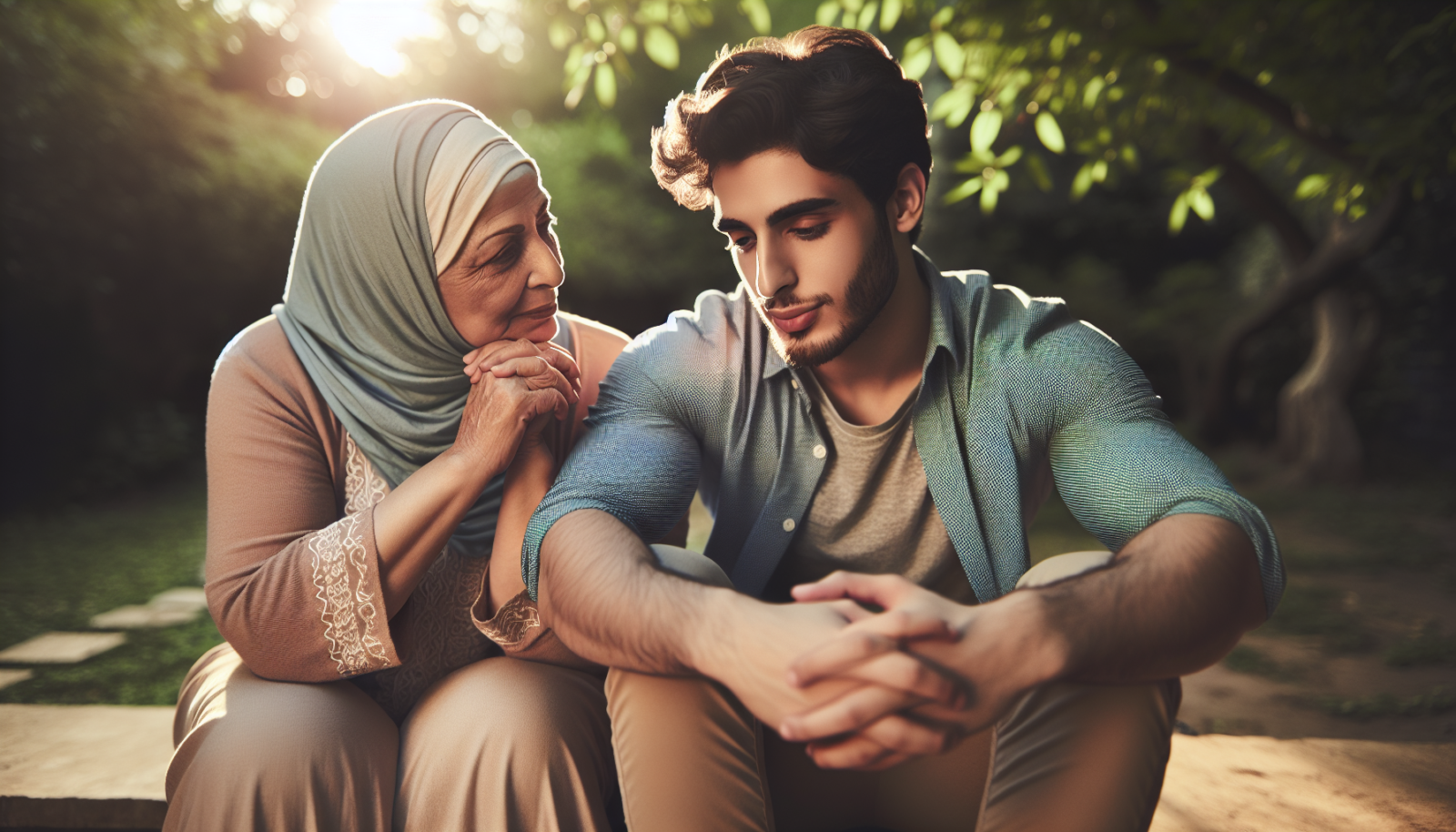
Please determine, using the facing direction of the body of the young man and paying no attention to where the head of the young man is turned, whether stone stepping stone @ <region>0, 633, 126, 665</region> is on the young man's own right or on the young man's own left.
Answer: on the young man's own right

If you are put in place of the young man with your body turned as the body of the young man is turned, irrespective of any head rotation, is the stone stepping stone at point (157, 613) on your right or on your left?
on your right

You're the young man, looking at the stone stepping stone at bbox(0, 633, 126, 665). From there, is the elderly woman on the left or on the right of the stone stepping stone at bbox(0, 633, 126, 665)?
left

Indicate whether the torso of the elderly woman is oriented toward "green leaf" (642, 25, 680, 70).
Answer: no

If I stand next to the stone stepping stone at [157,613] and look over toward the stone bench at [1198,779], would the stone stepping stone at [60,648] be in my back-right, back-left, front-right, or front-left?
front-right

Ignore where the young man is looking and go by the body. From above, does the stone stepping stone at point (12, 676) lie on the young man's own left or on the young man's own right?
on the young man's own right

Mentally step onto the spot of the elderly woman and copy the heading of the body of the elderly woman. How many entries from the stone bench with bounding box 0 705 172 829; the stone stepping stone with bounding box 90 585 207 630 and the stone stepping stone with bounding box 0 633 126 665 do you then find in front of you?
0

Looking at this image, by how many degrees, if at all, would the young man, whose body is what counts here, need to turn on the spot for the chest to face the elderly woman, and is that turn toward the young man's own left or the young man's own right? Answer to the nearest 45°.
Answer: approximately 90° to the young man's own right

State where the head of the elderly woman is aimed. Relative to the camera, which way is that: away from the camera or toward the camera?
toward the camera

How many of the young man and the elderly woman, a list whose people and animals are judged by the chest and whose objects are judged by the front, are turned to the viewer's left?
0

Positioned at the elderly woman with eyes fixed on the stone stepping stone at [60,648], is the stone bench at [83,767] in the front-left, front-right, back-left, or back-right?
front-left

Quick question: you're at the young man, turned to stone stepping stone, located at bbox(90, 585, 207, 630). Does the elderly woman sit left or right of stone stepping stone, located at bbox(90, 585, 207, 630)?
left

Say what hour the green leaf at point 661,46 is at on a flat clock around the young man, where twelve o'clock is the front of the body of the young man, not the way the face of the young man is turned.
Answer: The green leaf is roughly at 5 o'clock from the young man.

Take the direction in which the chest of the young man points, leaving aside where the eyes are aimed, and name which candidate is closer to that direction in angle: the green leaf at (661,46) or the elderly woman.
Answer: the elderly woman

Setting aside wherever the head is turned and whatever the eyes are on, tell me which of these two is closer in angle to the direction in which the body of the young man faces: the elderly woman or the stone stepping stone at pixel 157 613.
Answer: the elderly woman

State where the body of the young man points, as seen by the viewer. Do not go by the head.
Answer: toward the camera
